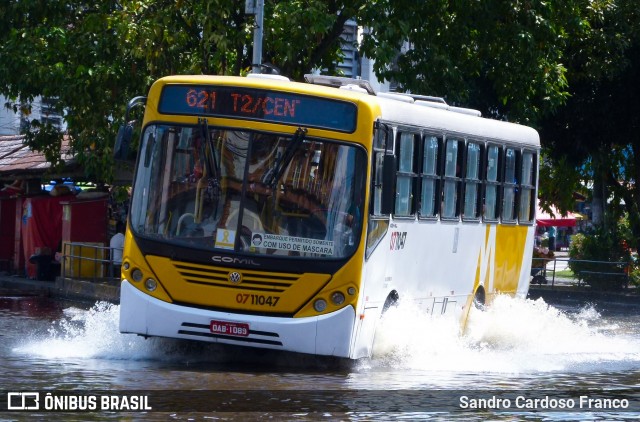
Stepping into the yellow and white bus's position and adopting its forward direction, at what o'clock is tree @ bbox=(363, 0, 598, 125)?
The tree is roughly at 5 o'clock from the yellow and white bus.

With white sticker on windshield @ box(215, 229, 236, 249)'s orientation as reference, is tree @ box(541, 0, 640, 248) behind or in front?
behind

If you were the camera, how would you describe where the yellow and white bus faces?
facing the viewer and to the left of the viewer

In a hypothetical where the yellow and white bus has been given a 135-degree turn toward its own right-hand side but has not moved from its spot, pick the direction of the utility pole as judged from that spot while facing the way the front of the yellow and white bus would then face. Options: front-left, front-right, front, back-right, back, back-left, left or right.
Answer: front

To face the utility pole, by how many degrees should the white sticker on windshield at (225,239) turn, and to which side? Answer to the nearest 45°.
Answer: approximately 180°
